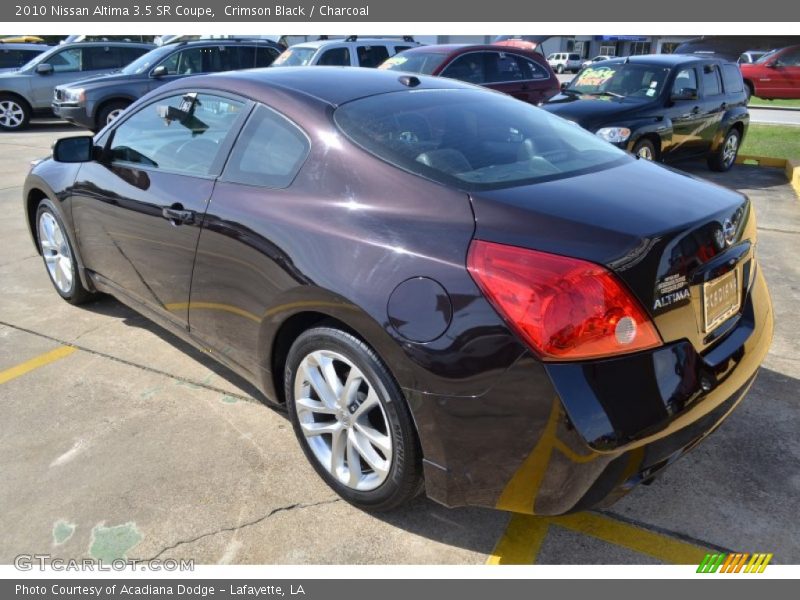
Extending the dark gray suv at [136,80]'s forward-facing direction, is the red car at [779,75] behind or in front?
behind

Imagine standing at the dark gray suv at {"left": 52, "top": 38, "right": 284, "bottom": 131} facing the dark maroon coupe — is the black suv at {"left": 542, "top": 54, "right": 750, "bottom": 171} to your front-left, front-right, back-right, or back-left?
front-left

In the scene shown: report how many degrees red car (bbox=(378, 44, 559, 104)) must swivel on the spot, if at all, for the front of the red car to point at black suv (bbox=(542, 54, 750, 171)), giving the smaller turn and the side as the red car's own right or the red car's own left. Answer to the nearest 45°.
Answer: approximately 90° to the red car's own left

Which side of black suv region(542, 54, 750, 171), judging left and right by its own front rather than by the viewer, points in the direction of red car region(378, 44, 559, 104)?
right

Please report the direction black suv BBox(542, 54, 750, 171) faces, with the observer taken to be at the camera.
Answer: facing the viewer and to the left of the viewer

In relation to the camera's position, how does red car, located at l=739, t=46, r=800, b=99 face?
facing to the left of the viewer

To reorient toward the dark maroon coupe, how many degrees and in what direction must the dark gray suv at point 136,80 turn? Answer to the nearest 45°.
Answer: approximately 45° to its left

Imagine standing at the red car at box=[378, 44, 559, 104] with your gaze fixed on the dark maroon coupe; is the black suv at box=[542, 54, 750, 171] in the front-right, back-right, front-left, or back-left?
front-left

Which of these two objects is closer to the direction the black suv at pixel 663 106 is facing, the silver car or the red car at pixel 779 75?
the silver car
